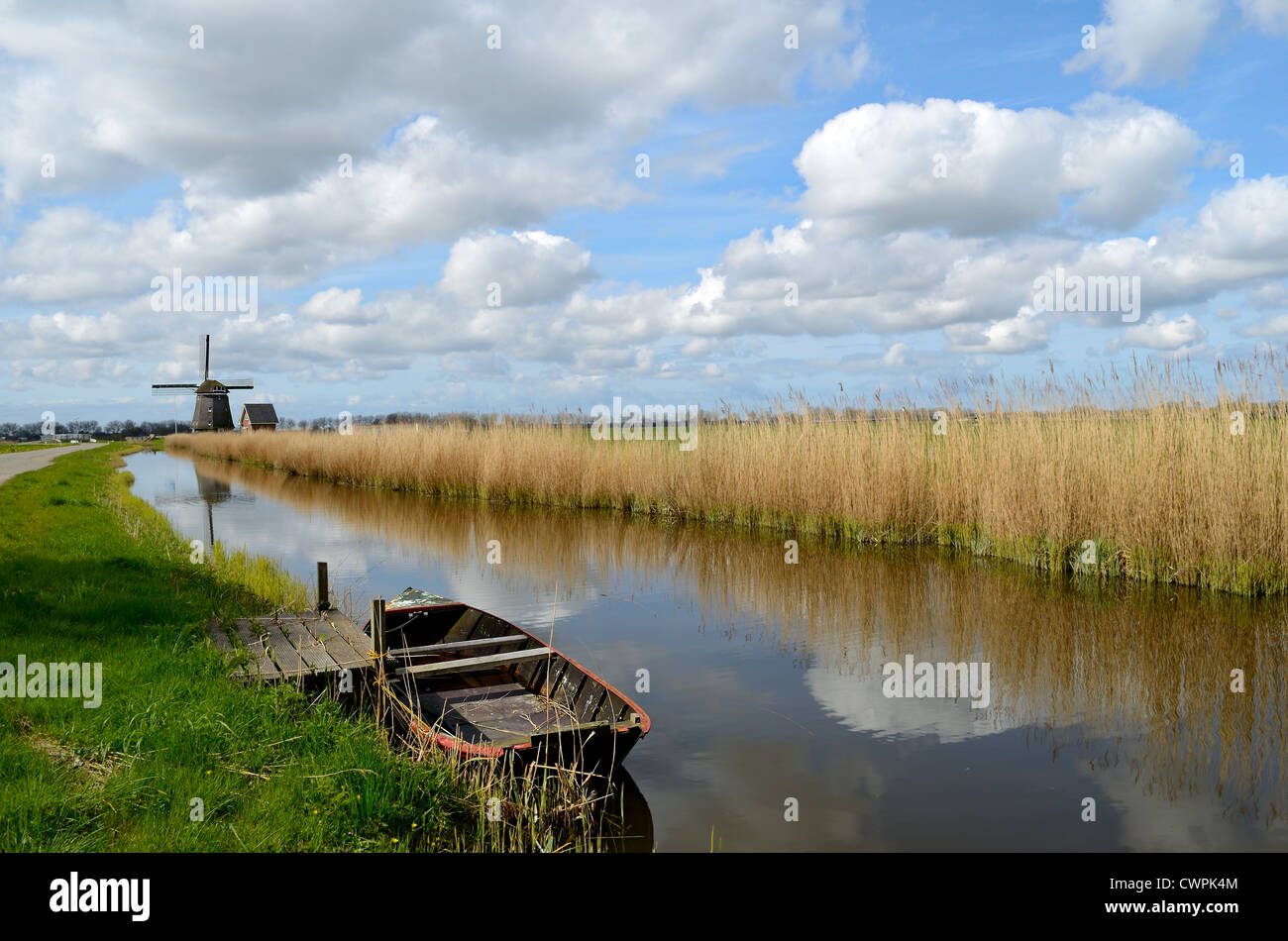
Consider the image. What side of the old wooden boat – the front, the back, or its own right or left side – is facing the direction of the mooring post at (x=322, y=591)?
front

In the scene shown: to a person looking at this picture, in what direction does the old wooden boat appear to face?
facing away from the viewer and to the left of the viewer
